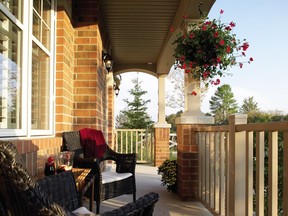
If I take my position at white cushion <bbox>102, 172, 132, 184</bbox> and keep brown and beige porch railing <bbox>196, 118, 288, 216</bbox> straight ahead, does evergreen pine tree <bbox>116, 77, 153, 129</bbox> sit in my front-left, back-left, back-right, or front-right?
back-left

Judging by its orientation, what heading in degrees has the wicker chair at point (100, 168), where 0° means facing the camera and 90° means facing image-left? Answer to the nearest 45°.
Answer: approximately 315°

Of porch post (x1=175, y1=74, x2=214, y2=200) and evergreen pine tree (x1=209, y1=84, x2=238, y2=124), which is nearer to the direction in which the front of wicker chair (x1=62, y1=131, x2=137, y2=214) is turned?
the porch post

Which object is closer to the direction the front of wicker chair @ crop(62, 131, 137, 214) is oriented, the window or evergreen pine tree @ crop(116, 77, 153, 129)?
the window

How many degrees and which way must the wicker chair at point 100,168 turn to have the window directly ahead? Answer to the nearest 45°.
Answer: approximately 90° to its right

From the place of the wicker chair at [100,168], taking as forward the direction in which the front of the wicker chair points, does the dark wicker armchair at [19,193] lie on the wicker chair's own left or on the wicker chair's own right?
on the wicker chair's own right
